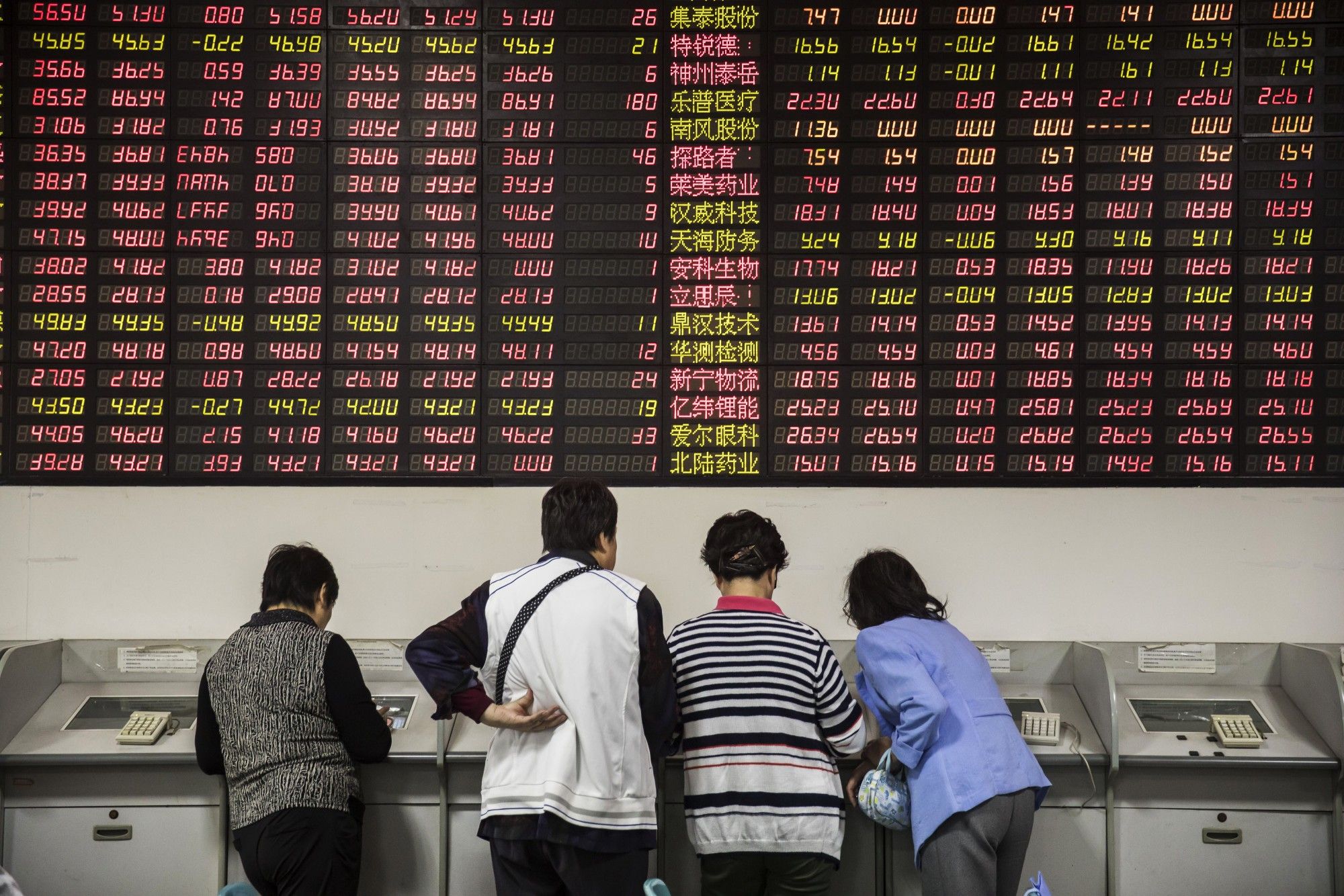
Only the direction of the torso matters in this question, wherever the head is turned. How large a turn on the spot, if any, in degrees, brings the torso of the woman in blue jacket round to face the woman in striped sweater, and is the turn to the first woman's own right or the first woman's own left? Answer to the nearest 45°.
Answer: approximately 45° to the first woman's own left

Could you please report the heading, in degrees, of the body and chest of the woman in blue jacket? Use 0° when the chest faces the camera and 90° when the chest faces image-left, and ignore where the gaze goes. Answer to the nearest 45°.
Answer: approximately 135°

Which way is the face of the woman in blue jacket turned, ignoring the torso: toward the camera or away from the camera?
away from the camera

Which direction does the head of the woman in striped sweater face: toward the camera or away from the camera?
away from the camera
